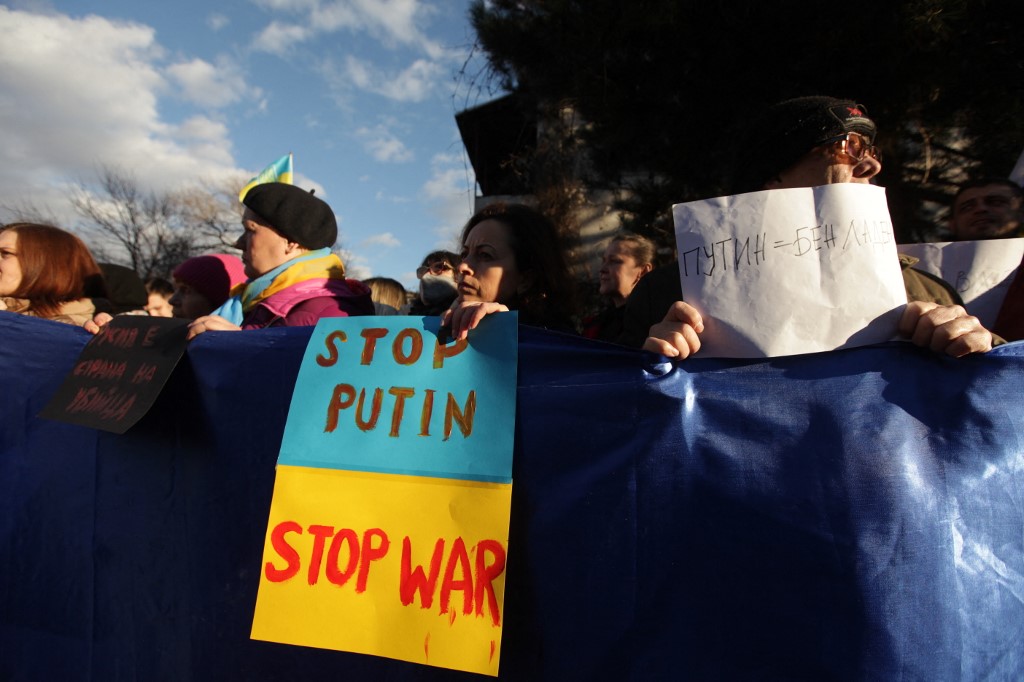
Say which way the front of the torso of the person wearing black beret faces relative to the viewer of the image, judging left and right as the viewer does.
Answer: facing to the left of the viewer

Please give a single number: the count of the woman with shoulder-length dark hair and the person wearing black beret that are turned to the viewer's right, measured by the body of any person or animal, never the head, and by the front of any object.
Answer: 0

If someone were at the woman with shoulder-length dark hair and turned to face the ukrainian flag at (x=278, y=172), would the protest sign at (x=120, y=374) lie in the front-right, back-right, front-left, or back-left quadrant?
front-left

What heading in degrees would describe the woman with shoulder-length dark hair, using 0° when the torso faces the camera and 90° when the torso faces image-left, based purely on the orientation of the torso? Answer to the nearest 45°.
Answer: approximately 45°

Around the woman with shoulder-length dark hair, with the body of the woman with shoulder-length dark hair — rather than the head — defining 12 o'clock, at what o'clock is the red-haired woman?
The red-haired woman is roughly at 2 o'clock from the woman with shoulder-length dark hair.

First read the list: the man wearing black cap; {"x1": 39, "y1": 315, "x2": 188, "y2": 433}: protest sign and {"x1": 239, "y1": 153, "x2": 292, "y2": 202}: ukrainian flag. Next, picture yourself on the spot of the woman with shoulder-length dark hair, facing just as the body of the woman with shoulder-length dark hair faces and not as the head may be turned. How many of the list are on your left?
1

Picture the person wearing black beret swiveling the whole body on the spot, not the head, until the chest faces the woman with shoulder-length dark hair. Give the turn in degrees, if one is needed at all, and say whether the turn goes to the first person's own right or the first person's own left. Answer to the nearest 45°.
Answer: approximately 135° to the first person's own left

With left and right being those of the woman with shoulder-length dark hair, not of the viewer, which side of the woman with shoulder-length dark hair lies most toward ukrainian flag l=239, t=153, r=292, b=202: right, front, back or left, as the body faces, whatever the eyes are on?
right

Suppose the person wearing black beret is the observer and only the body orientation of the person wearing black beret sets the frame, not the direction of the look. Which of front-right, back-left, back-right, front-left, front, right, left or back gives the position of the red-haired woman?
front-right

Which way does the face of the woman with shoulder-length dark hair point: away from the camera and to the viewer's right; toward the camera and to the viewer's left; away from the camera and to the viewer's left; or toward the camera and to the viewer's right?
toward the camera and to the viewer's left

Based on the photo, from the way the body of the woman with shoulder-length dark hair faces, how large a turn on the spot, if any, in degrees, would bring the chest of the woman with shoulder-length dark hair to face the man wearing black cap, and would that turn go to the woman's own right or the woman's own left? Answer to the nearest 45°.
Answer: approximately 90° to the woman's own left

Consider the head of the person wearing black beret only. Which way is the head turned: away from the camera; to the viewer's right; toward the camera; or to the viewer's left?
to the viewer's left

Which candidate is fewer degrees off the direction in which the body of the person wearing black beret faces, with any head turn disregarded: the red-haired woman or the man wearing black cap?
the red-haired woman
